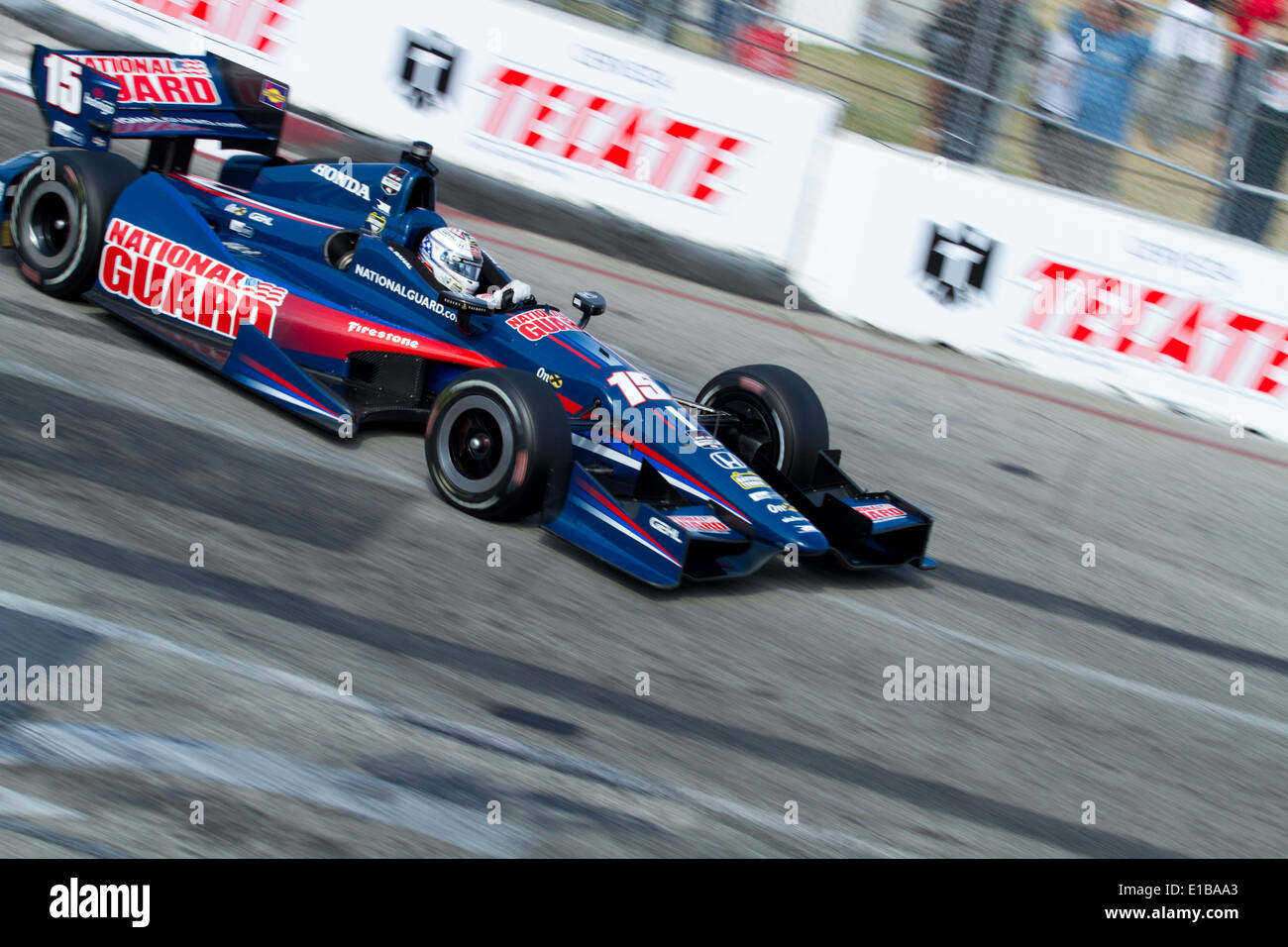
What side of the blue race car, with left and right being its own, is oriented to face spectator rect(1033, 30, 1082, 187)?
left

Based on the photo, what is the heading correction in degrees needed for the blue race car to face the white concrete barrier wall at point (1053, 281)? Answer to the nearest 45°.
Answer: approximately 90° to its left

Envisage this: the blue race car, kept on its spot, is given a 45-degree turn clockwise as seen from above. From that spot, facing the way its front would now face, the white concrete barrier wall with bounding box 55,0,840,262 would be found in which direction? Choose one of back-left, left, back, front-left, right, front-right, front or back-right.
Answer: back

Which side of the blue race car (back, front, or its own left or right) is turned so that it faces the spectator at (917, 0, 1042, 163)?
left

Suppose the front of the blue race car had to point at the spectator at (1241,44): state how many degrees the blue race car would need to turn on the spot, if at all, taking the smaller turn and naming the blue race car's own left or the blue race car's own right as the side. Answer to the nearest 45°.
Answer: approximately 90° to the blue race car's own left

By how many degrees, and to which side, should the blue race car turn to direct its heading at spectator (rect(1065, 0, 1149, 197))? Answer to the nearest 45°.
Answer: approximately 90° to its left

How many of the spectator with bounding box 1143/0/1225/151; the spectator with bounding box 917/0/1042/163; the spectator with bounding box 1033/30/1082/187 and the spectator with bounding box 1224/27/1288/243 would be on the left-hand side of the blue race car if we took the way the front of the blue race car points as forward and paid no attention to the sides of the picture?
4

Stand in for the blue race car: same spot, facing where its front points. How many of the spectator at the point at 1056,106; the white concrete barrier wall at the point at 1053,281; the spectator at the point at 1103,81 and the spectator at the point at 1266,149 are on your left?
4

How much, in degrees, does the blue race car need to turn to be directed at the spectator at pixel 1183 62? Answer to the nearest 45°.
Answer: approximately 90° to its left

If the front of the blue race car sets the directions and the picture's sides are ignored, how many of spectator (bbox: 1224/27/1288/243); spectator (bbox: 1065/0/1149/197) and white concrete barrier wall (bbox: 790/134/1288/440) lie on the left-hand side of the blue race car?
3

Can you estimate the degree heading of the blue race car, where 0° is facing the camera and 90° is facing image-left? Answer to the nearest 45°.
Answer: approximately 315°

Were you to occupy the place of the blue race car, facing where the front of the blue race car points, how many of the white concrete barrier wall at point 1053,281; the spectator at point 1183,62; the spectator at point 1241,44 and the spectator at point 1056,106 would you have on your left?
4

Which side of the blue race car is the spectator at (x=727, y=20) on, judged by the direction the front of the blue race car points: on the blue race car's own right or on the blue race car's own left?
on the blue race car's own left
